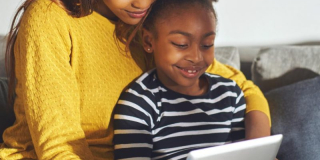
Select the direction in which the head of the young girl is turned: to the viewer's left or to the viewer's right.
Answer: to the viewer's right

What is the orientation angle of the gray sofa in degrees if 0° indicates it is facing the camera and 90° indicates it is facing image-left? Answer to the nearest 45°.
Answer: approximately 0°
